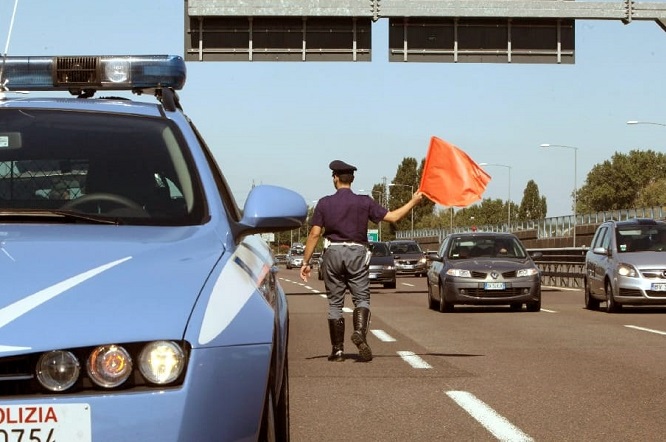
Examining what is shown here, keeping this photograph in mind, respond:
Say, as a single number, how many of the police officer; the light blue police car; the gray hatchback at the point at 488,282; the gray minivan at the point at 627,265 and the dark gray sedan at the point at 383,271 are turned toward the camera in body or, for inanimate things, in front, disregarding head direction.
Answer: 4

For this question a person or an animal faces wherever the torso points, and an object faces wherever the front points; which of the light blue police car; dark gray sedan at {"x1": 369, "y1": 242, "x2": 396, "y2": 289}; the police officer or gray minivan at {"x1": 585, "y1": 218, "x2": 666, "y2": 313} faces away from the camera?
the police officer

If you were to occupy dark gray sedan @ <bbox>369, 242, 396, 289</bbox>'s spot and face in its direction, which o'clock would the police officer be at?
The police officer is roughly at 12 o'clock from the dark gray sedan.

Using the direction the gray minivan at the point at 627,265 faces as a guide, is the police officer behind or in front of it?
in front

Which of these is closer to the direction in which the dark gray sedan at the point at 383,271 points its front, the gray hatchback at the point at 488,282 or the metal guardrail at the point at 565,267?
the gray hatchback

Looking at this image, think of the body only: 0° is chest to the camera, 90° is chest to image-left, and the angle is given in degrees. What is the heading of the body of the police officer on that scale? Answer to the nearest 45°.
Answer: approximately 180°

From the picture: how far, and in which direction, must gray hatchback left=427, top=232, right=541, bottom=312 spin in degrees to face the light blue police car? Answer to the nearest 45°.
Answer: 0° — it already faces it

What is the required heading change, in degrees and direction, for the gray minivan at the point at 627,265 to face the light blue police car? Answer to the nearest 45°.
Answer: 0° — it already faces it

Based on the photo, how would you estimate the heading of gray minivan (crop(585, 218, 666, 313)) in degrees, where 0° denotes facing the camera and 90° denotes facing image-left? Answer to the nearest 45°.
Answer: approximately 0°

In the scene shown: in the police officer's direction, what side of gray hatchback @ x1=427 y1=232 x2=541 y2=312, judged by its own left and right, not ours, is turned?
front
